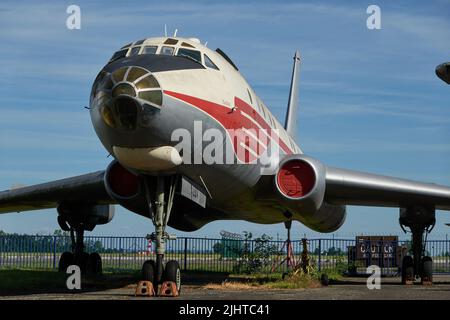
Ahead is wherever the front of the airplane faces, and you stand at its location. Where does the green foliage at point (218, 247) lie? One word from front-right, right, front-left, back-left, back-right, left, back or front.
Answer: back-right

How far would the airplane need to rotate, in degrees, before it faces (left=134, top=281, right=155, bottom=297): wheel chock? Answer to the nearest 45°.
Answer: approximately 45° to its left

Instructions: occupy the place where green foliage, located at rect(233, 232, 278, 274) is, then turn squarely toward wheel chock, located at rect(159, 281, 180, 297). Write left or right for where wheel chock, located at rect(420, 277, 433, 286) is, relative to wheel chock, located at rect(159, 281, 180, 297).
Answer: left

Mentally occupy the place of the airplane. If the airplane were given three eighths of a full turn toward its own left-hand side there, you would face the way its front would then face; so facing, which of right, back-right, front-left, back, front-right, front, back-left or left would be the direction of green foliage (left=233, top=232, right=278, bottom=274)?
left

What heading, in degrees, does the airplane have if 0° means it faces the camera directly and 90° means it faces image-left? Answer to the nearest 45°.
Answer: approximately 45°

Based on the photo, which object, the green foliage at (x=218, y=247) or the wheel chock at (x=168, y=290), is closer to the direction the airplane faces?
the wheel chock
